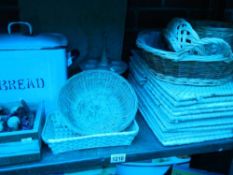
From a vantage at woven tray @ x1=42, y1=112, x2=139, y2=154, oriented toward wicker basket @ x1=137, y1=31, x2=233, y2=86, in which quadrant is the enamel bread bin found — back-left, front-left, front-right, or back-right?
back-left

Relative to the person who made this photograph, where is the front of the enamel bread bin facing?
facing the viewer
